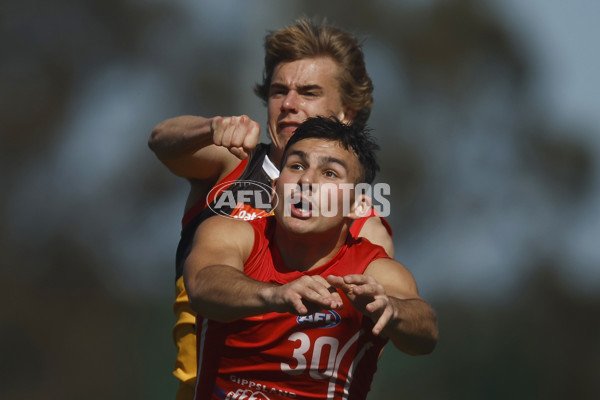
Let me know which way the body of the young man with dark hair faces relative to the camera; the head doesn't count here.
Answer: toward the camera
